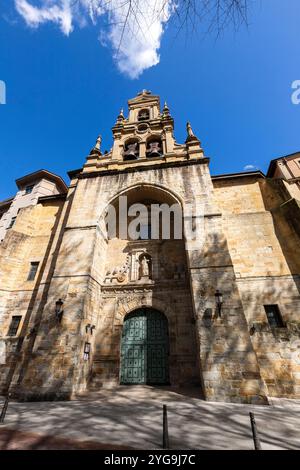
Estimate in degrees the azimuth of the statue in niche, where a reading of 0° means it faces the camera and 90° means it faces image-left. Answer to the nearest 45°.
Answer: approximately 0°

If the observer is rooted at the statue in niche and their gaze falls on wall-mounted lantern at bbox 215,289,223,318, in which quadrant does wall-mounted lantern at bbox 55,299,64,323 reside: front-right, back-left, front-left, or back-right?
back-right

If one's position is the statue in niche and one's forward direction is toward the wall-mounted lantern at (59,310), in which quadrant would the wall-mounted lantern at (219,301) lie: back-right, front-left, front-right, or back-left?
back-left

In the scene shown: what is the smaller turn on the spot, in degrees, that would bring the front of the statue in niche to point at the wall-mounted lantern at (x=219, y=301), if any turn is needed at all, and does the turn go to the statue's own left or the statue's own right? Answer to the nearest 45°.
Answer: approximately 45° to the statue's own left

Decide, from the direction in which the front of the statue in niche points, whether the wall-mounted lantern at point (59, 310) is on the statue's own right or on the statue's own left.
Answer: on the statue's own right
